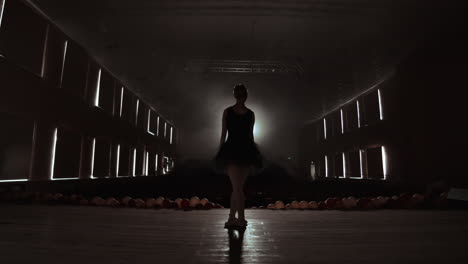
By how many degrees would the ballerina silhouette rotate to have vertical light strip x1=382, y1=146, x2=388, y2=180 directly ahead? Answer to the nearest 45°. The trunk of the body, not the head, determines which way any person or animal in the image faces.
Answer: approximately 45° to its right

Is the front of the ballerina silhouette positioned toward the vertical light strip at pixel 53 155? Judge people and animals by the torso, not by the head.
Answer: no

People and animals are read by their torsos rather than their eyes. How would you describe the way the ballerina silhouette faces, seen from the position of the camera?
facing away from the viewer

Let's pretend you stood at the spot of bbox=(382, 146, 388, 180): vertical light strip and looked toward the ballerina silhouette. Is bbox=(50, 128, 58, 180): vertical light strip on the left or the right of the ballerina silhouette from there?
right
